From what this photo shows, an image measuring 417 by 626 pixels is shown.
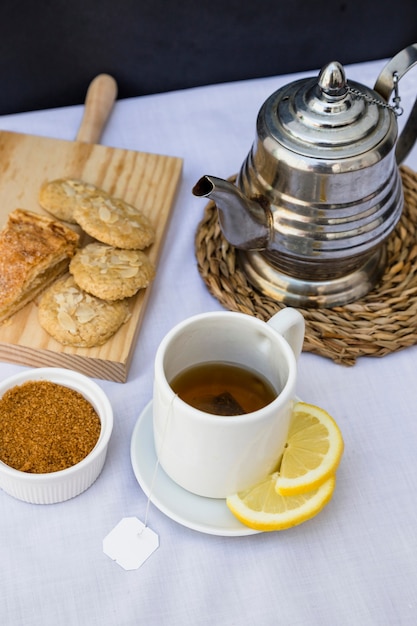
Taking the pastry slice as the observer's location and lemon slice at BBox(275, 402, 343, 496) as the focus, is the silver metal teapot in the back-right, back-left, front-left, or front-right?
front-left

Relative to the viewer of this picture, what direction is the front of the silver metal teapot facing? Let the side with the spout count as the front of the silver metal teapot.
facing the viewer and to the left of the viewer

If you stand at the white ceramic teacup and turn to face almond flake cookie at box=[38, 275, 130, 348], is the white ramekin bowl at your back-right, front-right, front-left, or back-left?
front-left
